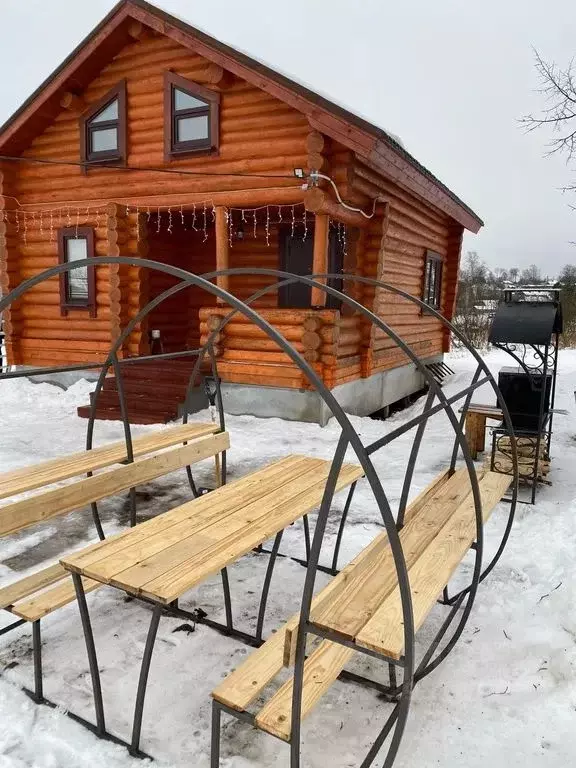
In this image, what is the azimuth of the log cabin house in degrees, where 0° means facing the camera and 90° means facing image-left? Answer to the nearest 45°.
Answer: approximately 45°

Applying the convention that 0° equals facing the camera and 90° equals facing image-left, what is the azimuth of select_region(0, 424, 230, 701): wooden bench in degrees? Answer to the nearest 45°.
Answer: approximately 315°

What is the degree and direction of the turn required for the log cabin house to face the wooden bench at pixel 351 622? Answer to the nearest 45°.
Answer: approximately 45° to its left

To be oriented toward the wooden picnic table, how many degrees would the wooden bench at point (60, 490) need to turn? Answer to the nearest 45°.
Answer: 0° — it already faces it

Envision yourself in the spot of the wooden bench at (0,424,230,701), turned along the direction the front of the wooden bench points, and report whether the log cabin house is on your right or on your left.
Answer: on your left

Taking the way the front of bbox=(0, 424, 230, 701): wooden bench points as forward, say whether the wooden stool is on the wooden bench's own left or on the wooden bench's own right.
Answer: on the wooden bench's own left

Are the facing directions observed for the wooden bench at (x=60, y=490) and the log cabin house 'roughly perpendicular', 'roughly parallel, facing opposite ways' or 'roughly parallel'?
roughly perpendicular

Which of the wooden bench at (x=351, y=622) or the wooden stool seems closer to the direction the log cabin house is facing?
the wooden bench

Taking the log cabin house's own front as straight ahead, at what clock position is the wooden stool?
The wooden stool is roughly at 9 o'clock from the log cabin house.

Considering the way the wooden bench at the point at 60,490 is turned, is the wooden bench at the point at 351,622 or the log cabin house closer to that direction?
the wooden bench

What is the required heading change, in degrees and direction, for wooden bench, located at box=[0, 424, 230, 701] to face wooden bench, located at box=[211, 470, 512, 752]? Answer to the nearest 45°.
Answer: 0° — it already faces it
